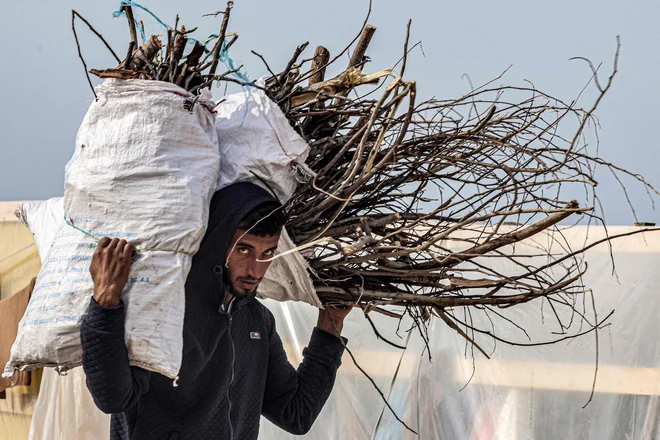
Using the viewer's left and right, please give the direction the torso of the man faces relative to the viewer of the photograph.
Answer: facing the viewer and to the right of the viewer

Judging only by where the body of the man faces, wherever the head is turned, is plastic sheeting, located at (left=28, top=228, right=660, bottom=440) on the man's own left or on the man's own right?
on the man's own left
